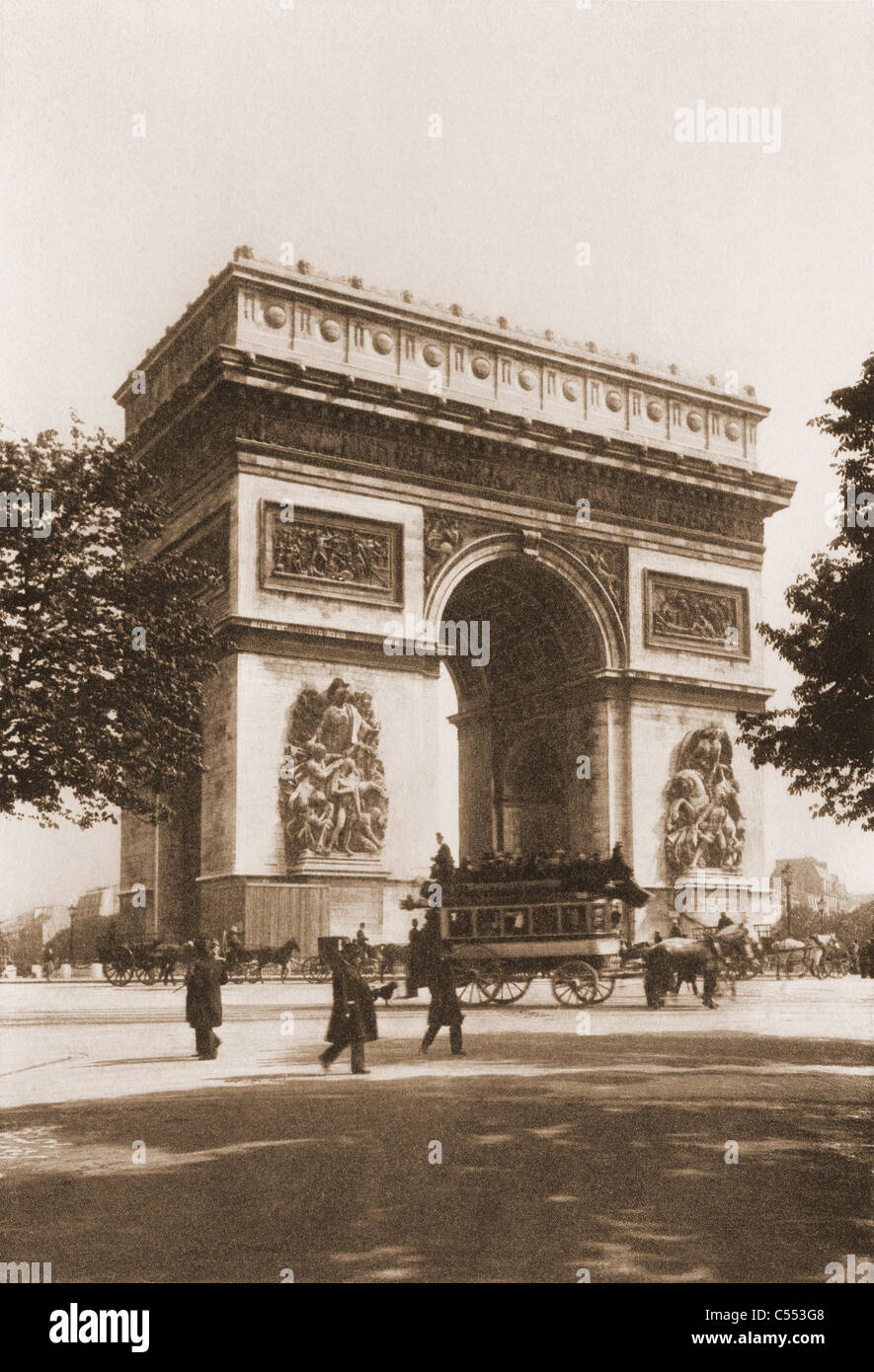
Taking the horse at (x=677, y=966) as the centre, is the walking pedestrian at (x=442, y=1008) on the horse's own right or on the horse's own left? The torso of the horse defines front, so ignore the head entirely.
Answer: on the horse's own right

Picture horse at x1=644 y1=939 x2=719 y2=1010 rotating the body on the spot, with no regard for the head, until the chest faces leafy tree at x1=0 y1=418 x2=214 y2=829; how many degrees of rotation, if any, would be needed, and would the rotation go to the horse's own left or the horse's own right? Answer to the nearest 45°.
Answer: approximately 135° to the horse's own right

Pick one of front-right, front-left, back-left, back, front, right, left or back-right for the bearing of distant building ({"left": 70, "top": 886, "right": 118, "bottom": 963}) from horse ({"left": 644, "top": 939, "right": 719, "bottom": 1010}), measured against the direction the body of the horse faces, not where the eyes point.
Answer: back-left

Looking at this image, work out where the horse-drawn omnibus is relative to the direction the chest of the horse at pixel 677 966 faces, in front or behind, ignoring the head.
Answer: behind

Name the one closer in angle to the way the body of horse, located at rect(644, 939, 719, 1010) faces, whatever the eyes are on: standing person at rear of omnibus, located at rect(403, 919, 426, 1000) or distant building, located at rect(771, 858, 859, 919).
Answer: the distant building

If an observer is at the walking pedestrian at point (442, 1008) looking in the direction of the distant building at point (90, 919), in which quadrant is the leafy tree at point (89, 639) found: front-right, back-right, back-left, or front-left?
front-left

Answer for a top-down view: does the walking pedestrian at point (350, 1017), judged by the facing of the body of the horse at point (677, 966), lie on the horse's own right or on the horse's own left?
on the horse's own right

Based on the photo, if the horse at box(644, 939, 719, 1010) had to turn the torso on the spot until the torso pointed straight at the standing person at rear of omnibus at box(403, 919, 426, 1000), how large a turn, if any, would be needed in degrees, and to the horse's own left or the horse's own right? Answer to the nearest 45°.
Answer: approximately 135° to the horse's own right

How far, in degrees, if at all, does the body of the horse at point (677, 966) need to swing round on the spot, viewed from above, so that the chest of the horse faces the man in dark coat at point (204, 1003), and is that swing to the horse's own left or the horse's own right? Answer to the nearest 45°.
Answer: approximately 135° to the horse's own right

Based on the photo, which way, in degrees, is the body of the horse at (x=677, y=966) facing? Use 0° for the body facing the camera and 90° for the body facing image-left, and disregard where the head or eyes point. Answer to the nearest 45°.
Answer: approximately 270°

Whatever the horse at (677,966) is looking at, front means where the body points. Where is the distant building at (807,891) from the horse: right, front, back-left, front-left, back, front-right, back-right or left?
left
